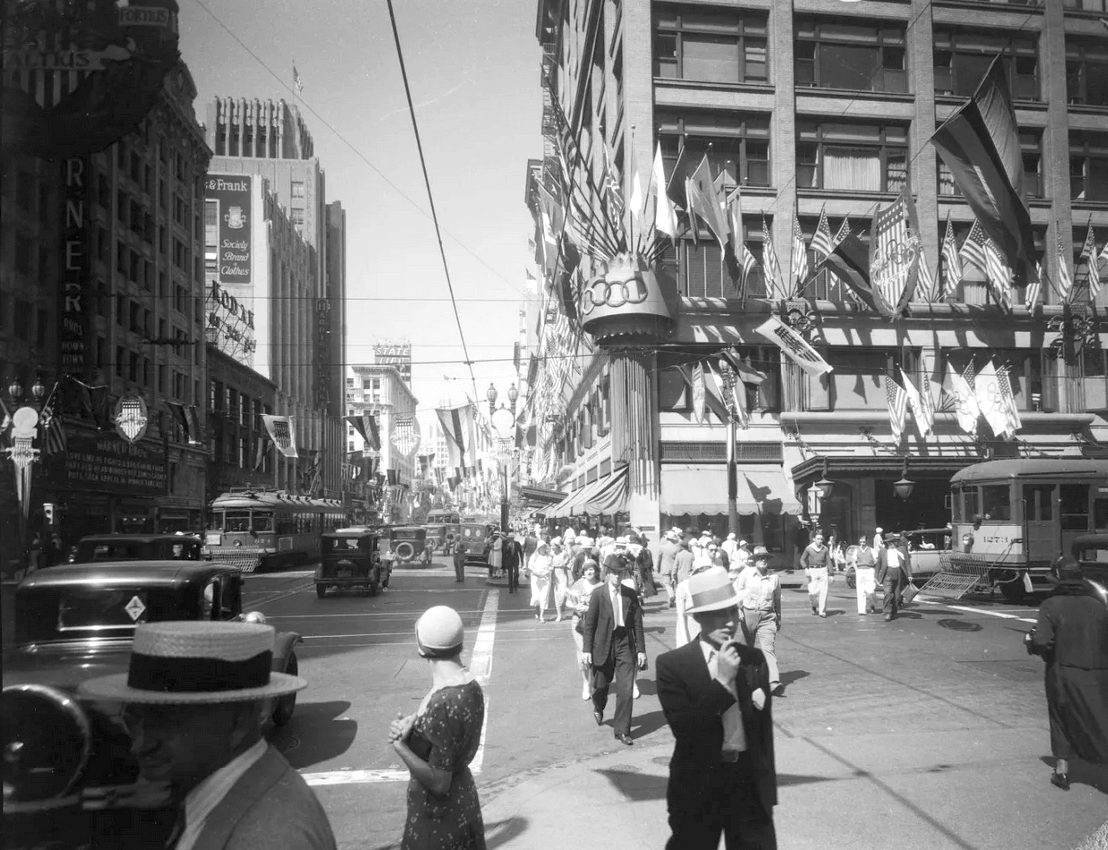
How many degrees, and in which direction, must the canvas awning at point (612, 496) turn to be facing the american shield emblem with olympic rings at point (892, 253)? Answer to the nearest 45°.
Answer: approximately 135° to its left

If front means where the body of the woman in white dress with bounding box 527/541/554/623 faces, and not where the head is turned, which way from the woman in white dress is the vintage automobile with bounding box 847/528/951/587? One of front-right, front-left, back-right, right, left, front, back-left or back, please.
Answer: back-left

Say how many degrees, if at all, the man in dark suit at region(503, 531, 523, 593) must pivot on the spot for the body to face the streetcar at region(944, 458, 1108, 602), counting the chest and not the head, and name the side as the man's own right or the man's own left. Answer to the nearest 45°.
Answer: approximately 45° to the man's own left

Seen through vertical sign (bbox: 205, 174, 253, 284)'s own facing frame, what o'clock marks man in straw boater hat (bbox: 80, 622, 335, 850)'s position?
The man in straw boater hat is roughly at 12 o'clock from the vertical sign.

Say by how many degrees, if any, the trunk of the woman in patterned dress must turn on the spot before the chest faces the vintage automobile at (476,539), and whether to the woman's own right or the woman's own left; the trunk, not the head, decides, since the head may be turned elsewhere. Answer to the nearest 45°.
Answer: approximately 45° to the woman's own right

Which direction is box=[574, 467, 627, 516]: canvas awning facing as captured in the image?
to the viewer's left

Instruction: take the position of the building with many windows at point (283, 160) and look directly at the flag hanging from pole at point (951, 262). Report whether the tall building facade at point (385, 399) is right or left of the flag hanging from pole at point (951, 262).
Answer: left

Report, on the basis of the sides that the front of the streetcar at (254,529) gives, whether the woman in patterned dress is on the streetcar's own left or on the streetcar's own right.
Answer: on the streetcar's own left

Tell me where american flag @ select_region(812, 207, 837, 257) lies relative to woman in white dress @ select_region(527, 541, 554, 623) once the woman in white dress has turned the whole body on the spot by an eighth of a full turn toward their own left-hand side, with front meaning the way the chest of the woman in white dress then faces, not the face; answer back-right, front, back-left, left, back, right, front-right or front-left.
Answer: left
